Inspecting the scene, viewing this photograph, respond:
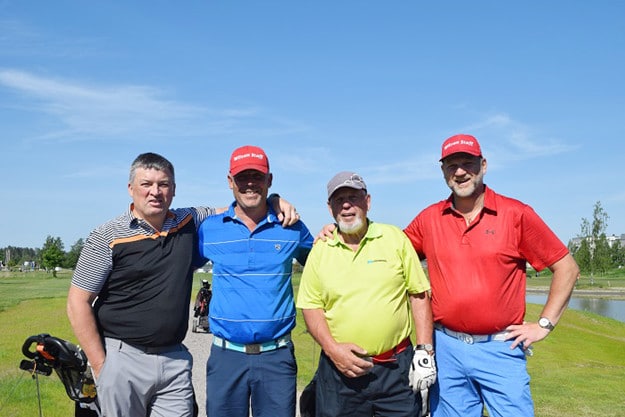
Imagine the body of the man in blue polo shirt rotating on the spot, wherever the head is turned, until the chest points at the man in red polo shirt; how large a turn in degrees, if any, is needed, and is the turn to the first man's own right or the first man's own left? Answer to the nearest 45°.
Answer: approximately 90° to the first man's own left

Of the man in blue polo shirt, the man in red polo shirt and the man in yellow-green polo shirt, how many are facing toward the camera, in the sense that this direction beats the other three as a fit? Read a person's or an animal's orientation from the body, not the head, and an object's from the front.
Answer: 3

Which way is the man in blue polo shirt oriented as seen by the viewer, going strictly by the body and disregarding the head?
toward the camera

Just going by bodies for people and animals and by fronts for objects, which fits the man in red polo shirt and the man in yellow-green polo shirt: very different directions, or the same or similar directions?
same or similar directions

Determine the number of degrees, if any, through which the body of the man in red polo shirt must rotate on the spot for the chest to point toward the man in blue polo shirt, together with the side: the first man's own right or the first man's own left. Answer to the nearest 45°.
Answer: approximately 90° to the first man's own right

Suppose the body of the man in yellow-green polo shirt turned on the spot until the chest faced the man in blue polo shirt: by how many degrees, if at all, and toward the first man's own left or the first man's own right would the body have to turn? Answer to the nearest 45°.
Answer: approximately 90° to the first man's own right

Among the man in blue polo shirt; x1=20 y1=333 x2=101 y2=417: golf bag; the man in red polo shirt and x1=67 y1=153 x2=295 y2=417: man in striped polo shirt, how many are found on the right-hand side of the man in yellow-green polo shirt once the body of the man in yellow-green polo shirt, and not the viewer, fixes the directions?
3

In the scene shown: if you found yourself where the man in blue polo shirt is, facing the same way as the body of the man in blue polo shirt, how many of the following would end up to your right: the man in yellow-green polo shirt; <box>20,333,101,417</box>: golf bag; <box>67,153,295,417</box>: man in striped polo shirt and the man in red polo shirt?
2

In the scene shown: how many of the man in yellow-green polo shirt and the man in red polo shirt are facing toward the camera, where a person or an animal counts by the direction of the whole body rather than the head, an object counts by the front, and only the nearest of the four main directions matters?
2

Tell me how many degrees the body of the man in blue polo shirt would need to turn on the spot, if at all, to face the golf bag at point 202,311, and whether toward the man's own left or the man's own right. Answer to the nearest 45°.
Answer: approximately 180°

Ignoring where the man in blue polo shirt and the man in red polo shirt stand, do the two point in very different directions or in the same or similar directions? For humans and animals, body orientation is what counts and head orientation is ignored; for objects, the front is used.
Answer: same or similar directions

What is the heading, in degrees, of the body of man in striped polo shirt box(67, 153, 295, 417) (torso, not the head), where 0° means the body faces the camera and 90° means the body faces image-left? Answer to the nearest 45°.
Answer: approximately 315°

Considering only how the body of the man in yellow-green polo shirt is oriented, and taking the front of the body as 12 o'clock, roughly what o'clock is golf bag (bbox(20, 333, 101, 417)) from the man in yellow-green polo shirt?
The golf bag is roughly at 3 o'clock from the man in yellow-green polo shirt.

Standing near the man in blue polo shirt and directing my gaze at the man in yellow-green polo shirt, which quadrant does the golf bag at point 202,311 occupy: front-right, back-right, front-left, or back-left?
back-left

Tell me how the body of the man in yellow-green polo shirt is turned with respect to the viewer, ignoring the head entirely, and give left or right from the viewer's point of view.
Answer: facing the viewer
